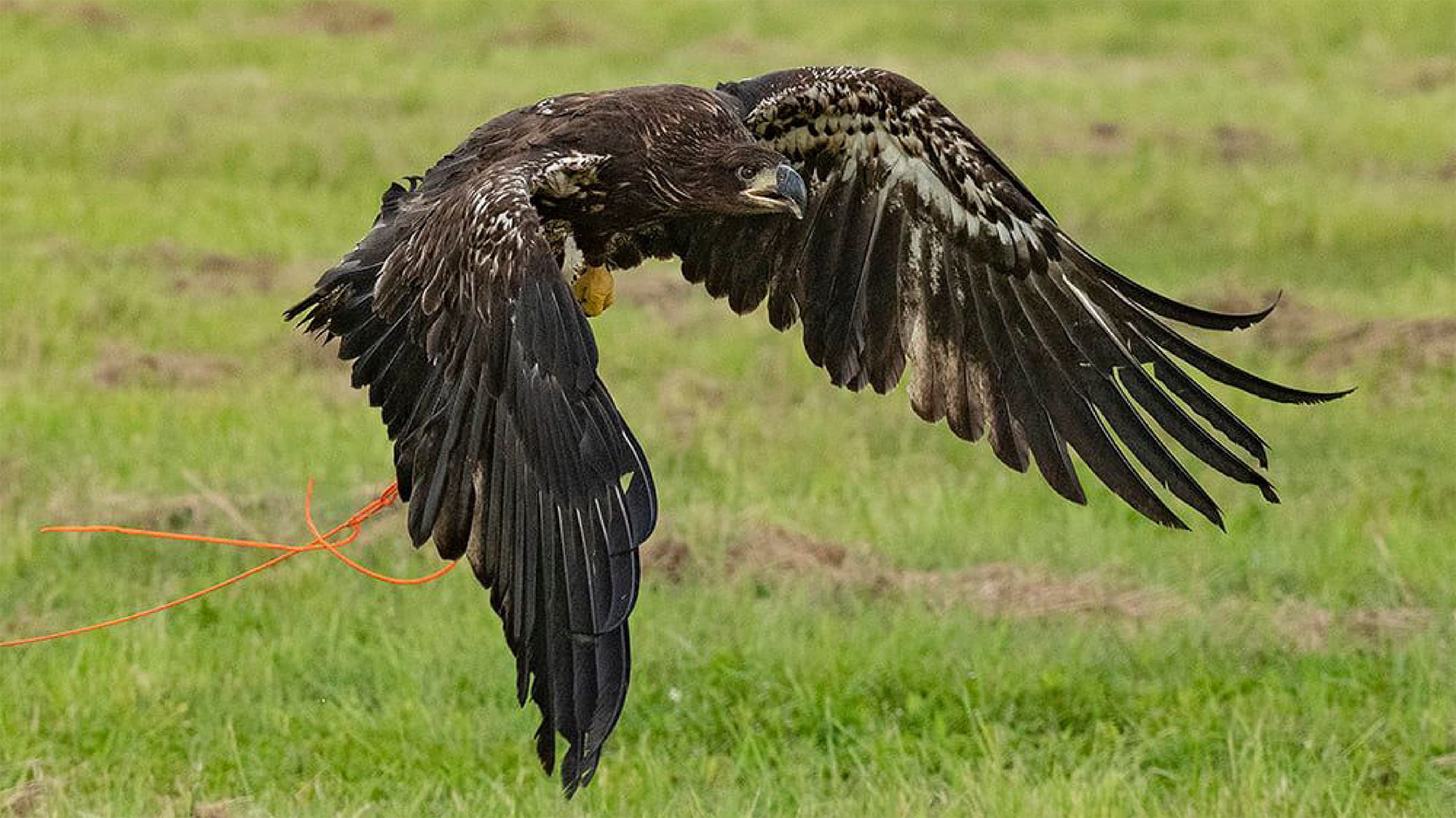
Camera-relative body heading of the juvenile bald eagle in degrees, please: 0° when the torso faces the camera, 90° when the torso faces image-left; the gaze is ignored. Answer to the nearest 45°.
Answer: approximately 315°
